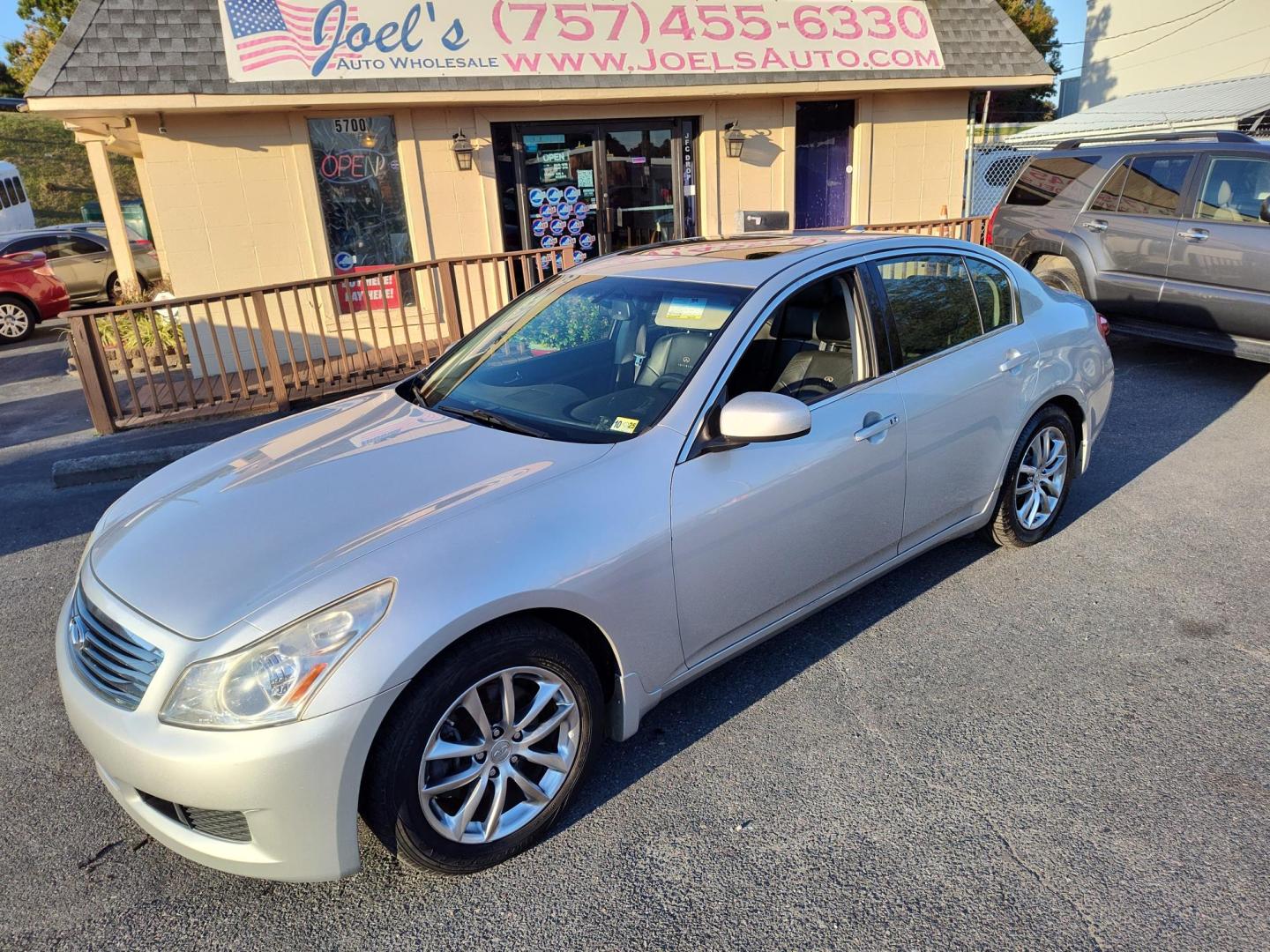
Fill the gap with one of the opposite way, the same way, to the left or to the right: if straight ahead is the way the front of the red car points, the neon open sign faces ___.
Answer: to the left

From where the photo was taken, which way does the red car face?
to the viewer's left

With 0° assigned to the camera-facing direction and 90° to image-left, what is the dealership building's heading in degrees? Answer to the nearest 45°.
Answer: approximately 0°

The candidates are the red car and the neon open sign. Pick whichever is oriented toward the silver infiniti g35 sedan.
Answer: the neon open sign

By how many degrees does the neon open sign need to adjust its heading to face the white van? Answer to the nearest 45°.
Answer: approximately 135° to its right

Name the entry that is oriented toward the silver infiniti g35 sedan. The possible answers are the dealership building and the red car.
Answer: the dealership building

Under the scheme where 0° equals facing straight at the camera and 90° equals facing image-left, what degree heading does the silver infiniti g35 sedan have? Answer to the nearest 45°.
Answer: approximately 45°

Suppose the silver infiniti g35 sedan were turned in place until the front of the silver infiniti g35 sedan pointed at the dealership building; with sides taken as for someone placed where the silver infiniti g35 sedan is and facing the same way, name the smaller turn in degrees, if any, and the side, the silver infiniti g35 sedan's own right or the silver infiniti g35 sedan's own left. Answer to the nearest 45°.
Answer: approximately 135° to the silver infiniti g35 sedan's own right

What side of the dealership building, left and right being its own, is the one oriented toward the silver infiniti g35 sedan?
front

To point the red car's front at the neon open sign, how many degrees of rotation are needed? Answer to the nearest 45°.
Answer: approximately 135° to its left

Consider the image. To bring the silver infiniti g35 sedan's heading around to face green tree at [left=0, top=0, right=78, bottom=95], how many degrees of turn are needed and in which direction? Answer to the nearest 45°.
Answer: approximately 90° to its right

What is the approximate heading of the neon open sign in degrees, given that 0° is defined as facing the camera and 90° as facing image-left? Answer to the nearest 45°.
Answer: approximately 0°
